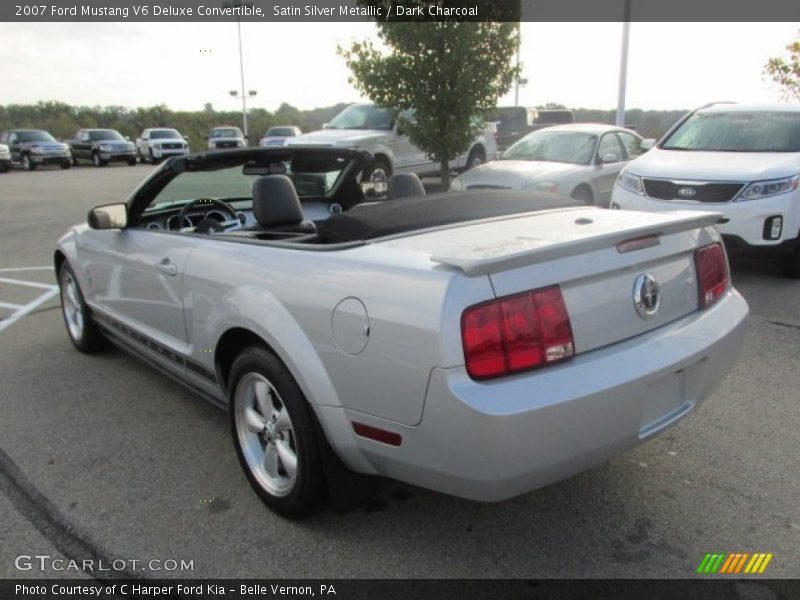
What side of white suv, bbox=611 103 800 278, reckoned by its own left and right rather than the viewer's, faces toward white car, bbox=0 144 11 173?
right

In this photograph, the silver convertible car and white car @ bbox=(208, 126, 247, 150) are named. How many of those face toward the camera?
1

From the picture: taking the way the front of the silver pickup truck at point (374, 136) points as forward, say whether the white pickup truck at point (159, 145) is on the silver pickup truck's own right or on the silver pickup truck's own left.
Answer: on the silver pickup truck's own right

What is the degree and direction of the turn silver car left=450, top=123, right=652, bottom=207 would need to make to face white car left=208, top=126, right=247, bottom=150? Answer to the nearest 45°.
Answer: approximately 90° to its right

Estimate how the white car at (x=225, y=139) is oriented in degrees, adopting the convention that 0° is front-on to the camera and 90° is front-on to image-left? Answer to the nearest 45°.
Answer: approximately 0°

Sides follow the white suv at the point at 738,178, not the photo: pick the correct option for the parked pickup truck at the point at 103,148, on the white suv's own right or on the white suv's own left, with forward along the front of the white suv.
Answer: on the white suv's own right

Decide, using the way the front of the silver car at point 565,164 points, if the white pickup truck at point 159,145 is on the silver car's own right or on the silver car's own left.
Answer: on the silver car's own right

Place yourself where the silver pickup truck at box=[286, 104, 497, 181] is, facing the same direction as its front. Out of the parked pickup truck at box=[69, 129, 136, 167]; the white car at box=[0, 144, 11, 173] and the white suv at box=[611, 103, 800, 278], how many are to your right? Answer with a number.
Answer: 2

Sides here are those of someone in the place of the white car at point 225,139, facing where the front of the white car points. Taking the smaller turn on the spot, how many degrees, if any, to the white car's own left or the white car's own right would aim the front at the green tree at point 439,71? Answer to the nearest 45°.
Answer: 0° — it already faces it

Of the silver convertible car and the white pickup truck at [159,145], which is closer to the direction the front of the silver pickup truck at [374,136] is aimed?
the silver convertible car

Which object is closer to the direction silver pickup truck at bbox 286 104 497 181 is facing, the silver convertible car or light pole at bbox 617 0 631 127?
the silver convertible car

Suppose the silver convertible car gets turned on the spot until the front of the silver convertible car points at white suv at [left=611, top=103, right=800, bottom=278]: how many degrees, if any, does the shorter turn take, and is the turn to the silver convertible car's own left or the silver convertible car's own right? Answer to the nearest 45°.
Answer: approximately 90° to the silver convertible car's own right
